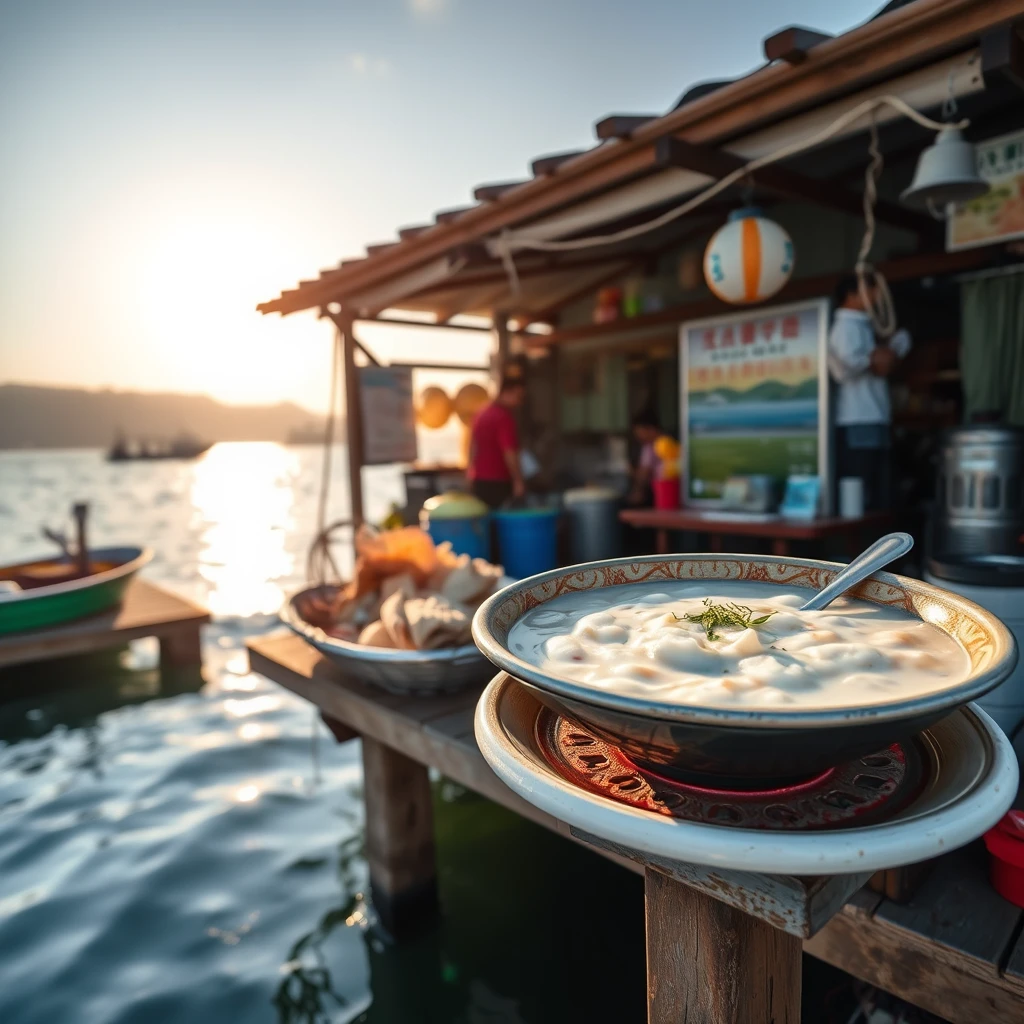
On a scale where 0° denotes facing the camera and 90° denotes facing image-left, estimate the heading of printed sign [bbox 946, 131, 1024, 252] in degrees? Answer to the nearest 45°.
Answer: approximately 45°

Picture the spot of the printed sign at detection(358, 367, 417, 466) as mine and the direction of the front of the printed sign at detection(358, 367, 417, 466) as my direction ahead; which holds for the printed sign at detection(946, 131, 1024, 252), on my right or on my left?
on my left

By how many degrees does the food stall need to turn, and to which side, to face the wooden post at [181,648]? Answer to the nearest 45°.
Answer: approximately 45° to its right

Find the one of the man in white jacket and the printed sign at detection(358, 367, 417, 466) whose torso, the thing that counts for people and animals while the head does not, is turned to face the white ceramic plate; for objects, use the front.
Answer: the printed sign

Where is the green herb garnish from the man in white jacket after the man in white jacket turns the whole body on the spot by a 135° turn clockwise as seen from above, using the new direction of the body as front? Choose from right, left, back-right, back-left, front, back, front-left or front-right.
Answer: front-left

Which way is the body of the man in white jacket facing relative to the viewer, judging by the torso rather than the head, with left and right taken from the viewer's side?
facing to the right of the viewer

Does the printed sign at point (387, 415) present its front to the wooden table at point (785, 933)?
yes

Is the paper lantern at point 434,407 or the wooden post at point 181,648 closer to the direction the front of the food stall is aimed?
the wooden post

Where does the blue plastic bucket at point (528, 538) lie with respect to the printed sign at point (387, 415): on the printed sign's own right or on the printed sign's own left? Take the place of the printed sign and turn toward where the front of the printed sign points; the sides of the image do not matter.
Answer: on the printed sign's own left

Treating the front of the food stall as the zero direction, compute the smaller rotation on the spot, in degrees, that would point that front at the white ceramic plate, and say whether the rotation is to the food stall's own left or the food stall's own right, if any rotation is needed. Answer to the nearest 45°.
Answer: approximately 45° to the food stall's own left
